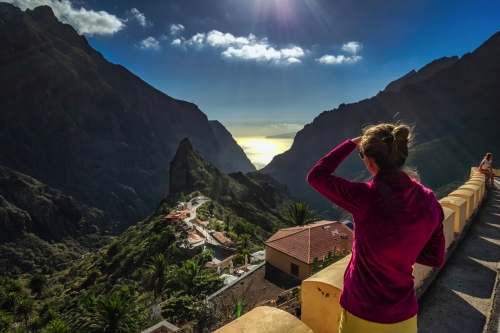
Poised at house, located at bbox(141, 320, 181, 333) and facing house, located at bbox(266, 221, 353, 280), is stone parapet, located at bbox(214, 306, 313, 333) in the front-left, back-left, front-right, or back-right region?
back-right

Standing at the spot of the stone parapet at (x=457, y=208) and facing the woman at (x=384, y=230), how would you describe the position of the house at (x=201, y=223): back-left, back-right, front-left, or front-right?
back-right

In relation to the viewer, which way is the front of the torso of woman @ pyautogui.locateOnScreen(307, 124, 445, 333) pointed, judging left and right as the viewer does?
facing away from the viewer and to the left of the viewer

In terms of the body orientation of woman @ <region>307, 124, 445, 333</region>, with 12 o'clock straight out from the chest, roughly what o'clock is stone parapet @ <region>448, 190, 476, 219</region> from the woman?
The stone parapet is roughly at 2 o'clock from the woman.

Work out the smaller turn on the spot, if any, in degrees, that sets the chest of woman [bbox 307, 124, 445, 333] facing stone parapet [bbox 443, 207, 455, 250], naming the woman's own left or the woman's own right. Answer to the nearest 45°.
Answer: approximately 45° to the woman's own right

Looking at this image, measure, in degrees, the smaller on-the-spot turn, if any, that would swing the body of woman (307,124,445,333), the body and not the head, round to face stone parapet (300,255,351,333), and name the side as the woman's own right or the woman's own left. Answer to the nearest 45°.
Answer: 0° — they already face it

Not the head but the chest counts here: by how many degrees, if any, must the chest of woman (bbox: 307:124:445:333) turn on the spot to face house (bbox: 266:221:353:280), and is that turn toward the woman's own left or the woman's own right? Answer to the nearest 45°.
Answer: approximately 45° to the woman's own right

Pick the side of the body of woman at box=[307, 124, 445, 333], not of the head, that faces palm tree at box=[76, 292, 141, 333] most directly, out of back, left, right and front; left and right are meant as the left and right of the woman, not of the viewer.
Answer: front

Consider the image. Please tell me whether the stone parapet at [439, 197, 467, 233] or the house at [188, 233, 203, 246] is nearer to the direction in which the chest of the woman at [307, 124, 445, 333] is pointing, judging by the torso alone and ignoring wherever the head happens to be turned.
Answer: the house

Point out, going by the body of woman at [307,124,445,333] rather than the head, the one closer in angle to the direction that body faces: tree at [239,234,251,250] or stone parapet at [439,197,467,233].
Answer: the tree

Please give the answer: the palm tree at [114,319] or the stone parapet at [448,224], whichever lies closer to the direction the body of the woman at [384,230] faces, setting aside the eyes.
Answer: the palm tree

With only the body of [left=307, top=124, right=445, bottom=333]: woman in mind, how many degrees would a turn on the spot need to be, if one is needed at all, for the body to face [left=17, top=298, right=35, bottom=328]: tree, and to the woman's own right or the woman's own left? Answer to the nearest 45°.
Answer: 0° — they already face it

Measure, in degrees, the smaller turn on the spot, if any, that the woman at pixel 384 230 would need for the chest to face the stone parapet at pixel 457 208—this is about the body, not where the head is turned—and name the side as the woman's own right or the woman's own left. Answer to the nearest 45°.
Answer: approximately 45° to the woman's own right

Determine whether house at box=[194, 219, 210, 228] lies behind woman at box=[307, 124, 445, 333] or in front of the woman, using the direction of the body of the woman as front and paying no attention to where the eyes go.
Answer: in front
